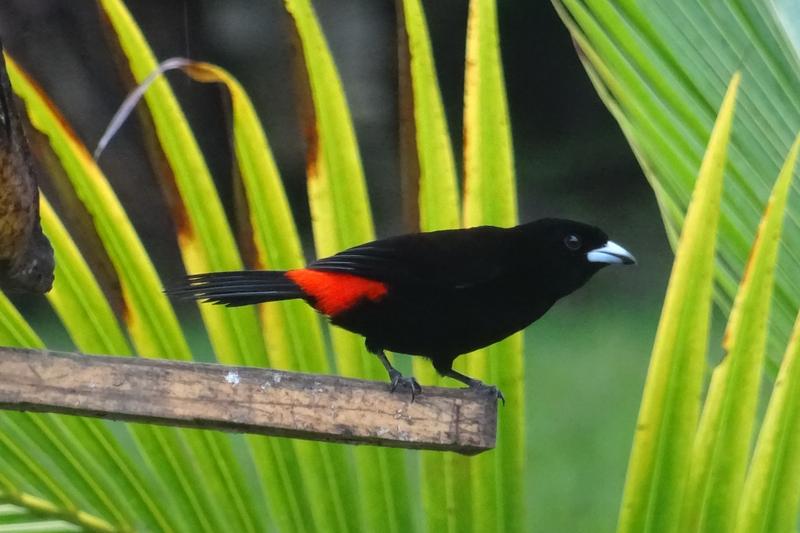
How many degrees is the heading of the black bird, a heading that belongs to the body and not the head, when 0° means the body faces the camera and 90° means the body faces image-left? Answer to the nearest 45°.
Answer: approximately 270°
